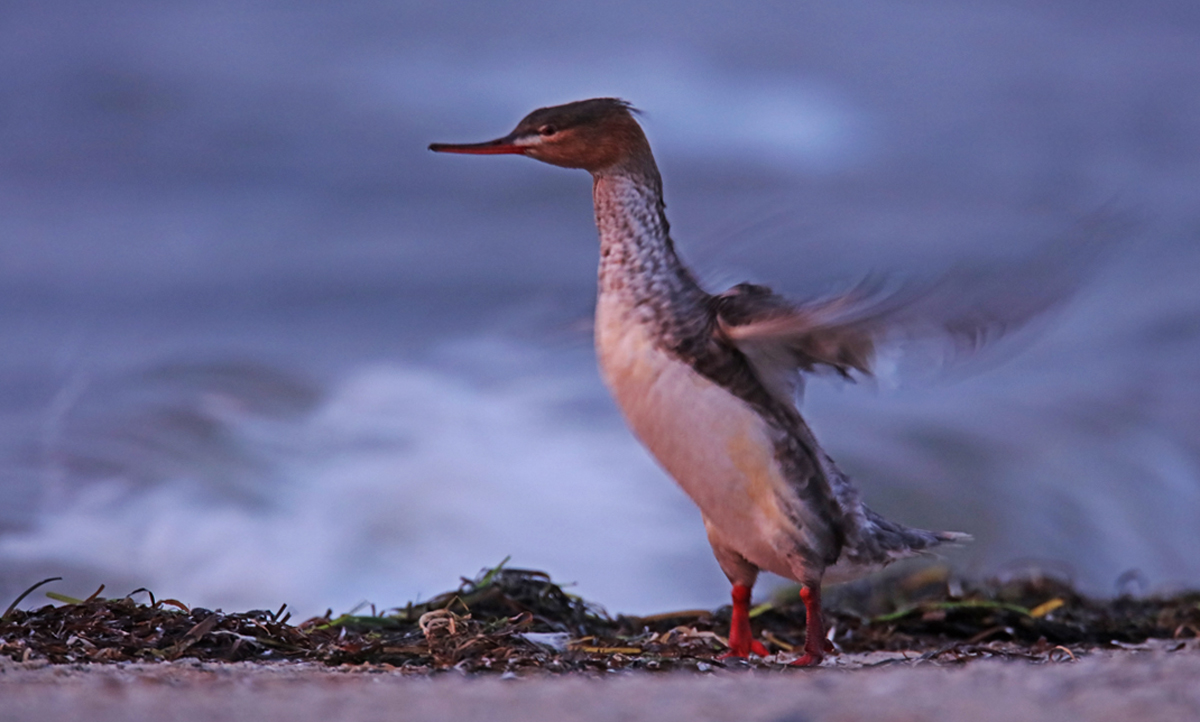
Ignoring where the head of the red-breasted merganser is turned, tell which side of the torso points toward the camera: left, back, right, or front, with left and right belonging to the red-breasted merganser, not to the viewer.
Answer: left
